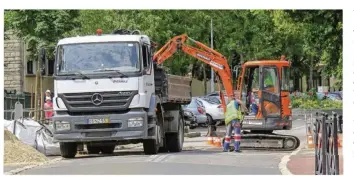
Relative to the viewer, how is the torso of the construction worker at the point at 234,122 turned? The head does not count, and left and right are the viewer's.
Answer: facing away from the viewer and to the right of the viewer

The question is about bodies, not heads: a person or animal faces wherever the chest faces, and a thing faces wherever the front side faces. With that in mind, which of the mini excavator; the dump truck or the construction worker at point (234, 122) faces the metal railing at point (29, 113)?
the mini excavator

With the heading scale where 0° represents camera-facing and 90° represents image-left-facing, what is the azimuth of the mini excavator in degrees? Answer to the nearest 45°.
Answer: approximately 90°

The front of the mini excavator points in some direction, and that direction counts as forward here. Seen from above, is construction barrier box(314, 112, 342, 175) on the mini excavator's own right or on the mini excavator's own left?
on the mini excavator's own left

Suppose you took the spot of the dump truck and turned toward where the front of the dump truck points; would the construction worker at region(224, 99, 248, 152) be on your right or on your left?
on your left

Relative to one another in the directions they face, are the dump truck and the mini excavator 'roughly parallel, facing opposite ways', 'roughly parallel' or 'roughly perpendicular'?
roughly perpendicular
